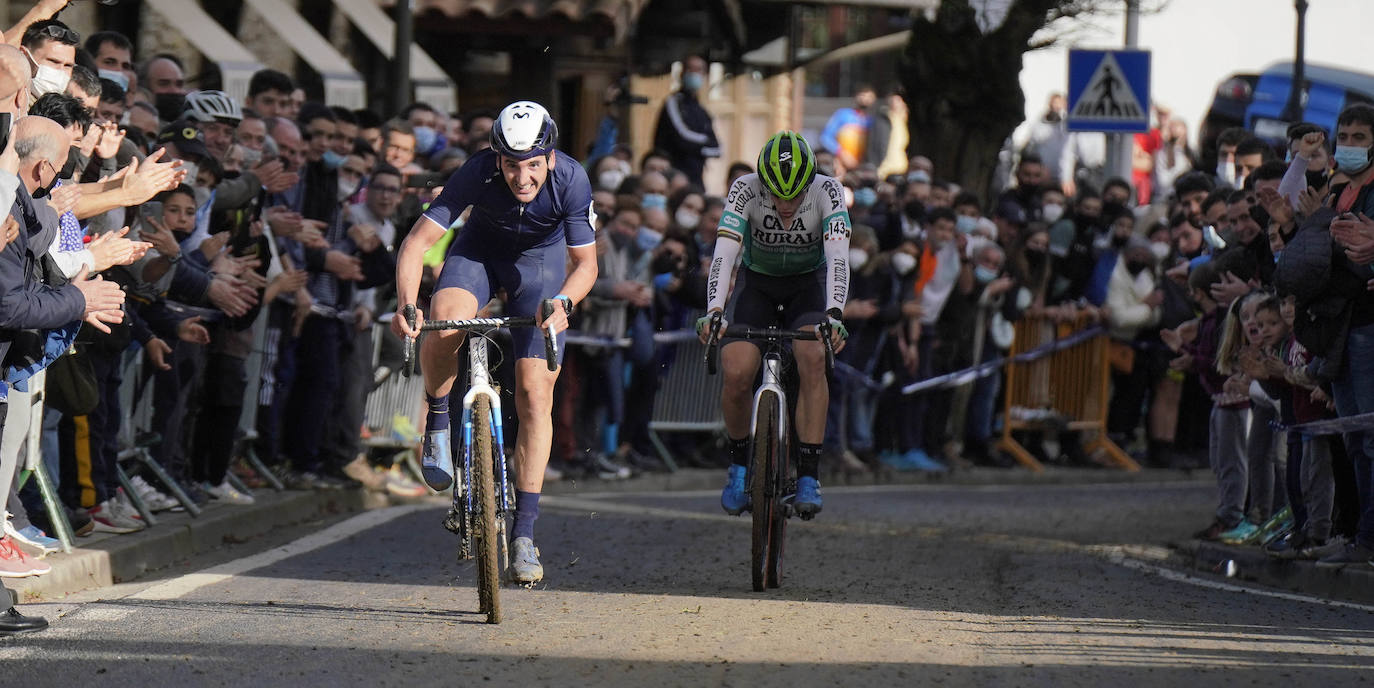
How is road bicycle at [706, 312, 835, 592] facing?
toward the camera

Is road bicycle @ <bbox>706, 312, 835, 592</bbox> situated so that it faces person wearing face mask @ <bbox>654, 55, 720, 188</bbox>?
no

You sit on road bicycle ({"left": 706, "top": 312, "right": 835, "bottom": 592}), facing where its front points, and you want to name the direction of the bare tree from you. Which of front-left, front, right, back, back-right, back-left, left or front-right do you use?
back

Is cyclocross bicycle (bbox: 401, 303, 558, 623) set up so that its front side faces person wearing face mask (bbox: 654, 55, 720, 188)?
no

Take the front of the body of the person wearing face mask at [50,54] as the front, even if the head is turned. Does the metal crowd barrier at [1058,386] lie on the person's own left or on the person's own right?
on the person's own left

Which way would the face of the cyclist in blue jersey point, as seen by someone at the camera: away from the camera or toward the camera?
toward the camera

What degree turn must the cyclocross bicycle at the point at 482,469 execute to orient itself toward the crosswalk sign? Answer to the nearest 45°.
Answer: approximately 135° to its left

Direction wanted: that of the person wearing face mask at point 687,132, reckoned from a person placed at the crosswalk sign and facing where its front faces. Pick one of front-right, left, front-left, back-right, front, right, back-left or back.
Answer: right

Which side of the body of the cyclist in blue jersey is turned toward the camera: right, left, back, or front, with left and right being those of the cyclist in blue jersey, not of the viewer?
front

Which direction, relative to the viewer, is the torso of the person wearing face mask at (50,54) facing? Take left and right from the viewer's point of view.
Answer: facing the viewer and to the right of the viewer

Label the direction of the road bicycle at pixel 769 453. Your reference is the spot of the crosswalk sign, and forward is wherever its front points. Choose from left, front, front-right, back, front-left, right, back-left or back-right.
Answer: front

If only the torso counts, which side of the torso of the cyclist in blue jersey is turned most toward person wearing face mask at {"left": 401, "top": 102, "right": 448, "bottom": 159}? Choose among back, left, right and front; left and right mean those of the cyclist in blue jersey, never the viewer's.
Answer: back

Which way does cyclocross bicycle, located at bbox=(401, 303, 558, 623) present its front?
toward the camera

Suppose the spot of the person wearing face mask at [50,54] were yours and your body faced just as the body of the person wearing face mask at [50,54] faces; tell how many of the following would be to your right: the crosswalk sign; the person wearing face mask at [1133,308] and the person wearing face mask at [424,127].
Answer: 0

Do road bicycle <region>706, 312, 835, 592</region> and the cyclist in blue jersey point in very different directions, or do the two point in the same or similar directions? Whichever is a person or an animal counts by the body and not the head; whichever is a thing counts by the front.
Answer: same or similar directions
